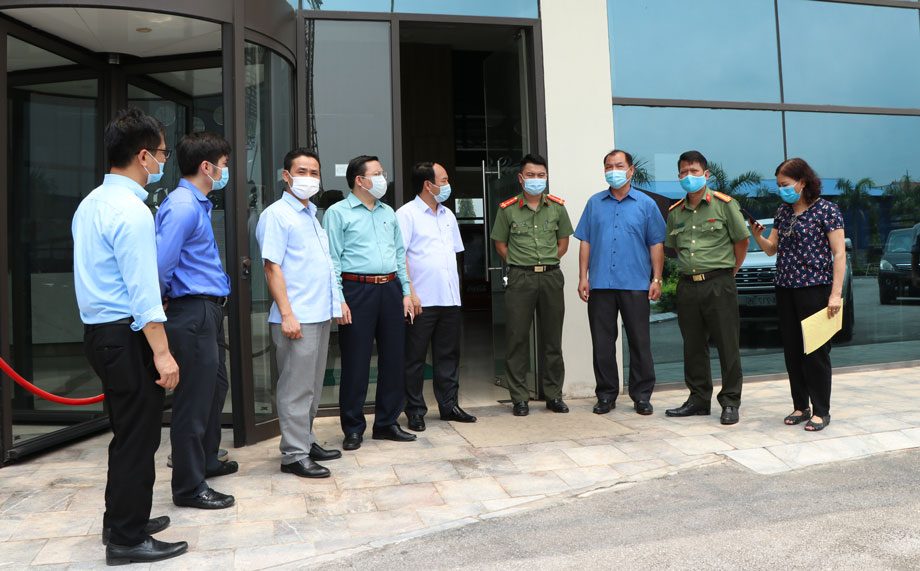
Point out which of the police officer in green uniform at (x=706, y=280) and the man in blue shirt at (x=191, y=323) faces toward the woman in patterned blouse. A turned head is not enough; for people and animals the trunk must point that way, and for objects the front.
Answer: the man in blue shirt

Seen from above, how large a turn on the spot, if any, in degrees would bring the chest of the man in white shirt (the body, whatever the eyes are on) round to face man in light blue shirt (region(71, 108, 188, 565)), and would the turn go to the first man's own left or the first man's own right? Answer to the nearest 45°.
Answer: approximately 90° to the first man's own right

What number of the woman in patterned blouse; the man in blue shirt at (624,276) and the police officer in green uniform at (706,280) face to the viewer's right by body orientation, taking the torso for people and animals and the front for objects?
0

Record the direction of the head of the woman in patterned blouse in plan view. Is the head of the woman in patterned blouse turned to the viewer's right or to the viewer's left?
to the viewer's left

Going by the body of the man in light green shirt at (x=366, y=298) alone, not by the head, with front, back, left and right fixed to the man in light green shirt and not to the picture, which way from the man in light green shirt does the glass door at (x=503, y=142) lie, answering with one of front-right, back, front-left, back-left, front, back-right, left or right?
left

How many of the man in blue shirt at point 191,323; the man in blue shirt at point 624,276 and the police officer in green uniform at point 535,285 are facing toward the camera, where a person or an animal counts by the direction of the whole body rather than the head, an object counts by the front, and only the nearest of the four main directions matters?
2

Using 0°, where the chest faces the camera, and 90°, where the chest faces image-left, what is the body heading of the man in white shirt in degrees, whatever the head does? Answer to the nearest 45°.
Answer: approximately 315°

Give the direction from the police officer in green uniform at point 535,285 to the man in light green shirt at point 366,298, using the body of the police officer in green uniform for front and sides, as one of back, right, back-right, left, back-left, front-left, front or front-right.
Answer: front-right

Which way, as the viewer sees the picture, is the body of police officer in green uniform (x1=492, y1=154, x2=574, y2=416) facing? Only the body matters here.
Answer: toward the camera

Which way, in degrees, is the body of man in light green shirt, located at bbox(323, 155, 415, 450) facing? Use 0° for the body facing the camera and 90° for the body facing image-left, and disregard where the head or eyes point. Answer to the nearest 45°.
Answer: approximately 315°

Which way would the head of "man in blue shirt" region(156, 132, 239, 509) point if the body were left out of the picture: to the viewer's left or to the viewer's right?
to the viewer's right

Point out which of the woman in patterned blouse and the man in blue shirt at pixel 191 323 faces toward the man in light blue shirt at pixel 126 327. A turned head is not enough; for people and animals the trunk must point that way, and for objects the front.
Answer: the woman in patterned blouse

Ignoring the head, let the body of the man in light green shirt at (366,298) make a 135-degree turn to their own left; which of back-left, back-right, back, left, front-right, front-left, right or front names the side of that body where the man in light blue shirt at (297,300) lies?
back-left

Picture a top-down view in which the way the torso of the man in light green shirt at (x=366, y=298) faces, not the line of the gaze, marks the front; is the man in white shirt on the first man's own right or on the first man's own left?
on the first man's own left

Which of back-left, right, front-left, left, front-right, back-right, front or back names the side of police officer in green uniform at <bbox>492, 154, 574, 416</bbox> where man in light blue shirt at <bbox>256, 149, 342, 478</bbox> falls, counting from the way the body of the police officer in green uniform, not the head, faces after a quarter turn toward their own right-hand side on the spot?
front-left

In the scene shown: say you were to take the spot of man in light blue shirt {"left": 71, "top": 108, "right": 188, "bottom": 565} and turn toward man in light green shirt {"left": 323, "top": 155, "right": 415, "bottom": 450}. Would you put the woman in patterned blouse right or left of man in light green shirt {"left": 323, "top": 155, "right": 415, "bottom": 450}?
right

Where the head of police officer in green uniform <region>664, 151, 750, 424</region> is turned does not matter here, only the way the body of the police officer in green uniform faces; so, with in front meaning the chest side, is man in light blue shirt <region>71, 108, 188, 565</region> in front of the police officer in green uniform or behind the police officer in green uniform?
in front

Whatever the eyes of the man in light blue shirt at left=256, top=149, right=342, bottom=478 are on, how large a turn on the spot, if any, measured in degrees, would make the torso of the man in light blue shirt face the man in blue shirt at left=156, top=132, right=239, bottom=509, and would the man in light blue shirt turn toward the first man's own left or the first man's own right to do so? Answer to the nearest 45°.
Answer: approximately 90° to the first man's own right

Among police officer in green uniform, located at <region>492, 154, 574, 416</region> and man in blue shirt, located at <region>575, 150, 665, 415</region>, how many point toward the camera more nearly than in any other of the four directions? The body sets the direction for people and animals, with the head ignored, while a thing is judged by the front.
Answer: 2

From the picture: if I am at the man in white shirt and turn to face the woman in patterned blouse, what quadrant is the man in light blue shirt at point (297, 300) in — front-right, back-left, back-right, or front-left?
back-right
